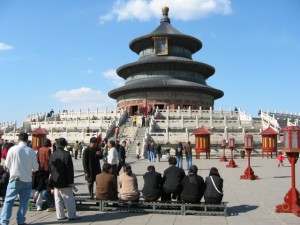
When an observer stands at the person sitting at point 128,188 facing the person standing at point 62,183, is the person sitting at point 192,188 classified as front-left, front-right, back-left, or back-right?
back-left

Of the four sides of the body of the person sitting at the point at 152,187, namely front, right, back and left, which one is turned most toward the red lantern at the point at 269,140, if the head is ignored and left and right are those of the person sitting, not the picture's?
front

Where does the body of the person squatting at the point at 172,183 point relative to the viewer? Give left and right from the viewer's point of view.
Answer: facing away from the viewer

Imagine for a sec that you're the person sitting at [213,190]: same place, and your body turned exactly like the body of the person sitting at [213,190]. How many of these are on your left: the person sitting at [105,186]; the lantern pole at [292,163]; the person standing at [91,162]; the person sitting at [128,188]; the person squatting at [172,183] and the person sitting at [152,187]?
5

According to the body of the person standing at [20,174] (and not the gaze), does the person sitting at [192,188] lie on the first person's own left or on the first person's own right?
on the first person's own right

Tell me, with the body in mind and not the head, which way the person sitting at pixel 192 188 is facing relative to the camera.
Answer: away from the camera

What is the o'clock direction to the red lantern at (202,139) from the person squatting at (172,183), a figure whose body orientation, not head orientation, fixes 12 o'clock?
The red lantern is roughly at 12 o'clock from the person squatting.

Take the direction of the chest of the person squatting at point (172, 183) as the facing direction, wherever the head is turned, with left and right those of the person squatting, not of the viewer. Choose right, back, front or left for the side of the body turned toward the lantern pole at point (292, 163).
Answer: right

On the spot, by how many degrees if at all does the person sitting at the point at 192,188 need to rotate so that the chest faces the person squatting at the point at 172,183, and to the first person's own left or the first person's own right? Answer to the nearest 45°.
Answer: approximately 45° to the first person's own left

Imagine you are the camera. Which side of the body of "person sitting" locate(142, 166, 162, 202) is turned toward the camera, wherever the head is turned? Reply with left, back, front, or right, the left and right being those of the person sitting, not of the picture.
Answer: back

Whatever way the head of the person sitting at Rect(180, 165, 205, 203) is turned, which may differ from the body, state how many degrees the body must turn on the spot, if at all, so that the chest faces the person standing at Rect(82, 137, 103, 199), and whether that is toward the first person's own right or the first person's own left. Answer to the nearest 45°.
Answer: approximately 90° to the first person's own left

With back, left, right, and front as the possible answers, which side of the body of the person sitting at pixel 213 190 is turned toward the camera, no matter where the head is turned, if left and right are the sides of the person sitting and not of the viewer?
back

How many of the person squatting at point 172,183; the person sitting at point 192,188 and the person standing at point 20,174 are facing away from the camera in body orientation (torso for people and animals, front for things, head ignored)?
3

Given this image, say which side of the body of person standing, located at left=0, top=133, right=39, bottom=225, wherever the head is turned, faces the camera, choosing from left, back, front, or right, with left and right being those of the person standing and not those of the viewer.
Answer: back
